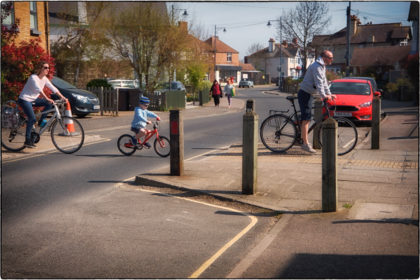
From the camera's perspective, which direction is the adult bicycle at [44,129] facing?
to the viewer's right

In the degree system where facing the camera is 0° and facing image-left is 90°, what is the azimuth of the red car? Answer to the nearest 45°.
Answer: approximately 0°

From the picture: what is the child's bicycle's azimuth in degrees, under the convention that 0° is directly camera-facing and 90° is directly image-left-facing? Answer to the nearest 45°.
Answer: approximately 270°

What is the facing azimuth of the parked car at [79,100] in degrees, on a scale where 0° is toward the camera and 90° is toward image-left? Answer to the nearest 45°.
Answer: approximately 315°

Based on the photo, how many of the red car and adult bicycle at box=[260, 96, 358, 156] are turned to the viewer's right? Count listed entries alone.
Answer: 1

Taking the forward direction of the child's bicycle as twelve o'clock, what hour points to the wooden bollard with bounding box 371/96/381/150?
The wooden bollard is roughly at 12 o'clock from the child's bicycle.
